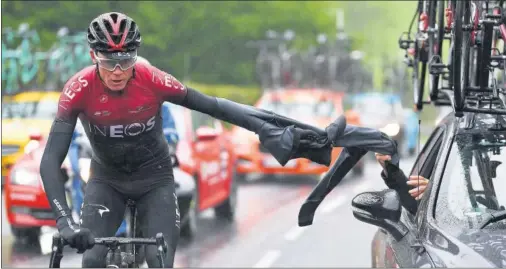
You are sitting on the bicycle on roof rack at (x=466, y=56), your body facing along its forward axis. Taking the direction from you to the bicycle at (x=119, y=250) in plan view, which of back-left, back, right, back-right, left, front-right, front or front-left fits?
front-right

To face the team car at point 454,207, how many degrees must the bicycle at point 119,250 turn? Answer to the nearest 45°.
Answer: approximately 90° to its left

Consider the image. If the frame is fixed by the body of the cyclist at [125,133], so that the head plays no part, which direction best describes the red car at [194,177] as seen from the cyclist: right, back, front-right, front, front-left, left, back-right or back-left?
back

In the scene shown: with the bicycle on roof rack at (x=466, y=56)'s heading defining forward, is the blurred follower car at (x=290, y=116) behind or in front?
behind

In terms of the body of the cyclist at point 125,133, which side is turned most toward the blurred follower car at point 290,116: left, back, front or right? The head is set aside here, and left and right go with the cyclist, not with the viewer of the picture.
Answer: back

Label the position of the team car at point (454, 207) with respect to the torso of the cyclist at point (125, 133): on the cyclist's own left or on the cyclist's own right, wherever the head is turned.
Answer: on the cyclist's own left

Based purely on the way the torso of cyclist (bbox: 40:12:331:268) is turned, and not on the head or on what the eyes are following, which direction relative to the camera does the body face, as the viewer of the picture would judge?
toward the camera

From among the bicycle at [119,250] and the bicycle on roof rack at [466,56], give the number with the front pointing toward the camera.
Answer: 2

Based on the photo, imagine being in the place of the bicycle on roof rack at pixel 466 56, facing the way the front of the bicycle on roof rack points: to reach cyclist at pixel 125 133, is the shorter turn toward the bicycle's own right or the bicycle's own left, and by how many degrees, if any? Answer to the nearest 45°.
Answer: approximately 45° to the bicycle's own right
